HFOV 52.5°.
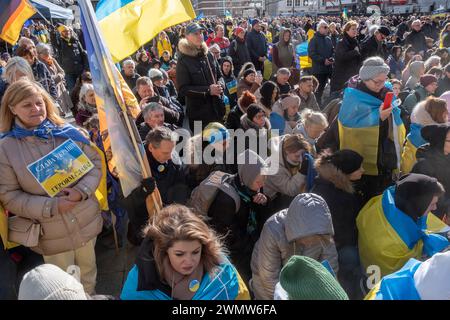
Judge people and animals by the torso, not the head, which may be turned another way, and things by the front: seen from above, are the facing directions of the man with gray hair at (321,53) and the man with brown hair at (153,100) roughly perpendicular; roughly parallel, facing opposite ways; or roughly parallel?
roughly parallel

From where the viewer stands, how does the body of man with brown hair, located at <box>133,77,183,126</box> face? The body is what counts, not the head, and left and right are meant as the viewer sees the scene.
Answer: facing the viewer and to the right of the viewer

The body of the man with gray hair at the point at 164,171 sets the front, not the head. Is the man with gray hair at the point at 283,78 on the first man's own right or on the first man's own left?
on the first man's own left

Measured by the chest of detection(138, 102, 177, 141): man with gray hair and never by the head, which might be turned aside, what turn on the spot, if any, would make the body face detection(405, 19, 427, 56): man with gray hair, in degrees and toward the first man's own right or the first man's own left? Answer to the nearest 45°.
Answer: approximately 90° to the first man's own left

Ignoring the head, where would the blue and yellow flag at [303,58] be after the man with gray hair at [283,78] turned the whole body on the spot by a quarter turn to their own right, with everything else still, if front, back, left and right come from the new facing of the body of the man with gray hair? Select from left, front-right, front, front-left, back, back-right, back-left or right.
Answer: back-right

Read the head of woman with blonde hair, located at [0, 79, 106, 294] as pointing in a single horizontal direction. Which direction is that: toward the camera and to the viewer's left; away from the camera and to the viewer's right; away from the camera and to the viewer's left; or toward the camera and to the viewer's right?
toward the camera and to the viewer's right

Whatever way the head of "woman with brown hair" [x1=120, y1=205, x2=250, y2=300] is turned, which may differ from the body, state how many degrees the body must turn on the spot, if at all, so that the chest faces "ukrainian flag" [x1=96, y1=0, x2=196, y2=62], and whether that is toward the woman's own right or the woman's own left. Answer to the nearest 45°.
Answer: approximately 135° to the woman's own left

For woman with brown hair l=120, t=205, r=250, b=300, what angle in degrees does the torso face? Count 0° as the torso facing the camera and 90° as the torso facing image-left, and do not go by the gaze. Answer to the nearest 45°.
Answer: approximately 315°

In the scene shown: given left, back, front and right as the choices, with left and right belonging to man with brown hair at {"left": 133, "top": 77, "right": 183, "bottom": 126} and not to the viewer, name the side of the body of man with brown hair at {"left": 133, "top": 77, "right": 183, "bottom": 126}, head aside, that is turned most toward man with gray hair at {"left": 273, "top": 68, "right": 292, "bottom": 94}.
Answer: left

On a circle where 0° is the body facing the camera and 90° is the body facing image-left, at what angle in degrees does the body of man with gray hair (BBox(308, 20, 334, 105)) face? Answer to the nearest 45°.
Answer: approximately 315°

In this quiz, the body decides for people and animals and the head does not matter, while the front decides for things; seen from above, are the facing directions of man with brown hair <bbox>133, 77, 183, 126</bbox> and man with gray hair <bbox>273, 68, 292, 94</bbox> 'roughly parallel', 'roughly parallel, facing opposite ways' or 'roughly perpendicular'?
roughly parallel

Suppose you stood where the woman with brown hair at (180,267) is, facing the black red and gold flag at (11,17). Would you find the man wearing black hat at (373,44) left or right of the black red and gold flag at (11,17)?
right

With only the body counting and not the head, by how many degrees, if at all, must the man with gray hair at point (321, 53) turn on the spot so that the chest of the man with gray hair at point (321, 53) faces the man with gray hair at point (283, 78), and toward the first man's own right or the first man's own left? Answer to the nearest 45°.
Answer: approximately 45° to the first man's own right

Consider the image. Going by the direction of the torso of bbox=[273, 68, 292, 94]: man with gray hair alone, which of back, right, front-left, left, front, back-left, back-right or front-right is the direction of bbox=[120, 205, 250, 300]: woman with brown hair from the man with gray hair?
front-right

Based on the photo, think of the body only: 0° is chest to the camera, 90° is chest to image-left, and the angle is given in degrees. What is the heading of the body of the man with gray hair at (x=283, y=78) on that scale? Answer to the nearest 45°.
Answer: approximately 315°

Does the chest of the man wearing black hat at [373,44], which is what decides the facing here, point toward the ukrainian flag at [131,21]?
no
